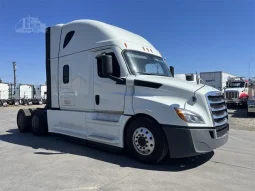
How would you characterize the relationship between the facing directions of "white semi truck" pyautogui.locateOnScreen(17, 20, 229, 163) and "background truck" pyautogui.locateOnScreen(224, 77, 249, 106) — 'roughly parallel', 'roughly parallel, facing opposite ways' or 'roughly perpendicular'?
roughly perpendicular

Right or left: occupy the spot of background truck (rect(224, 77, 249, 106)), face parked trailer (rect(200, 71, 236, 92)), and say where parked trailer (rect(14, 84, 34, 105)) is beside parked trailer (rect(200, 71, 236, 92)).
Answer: left

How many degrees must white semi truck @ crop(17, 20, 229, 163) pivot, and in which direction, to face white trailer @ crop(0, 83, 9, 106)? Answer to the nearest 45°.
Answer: approximately 180°

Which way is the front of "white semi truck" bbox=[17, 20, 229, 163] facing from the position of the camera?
facing the viewer and to the right of the viewer

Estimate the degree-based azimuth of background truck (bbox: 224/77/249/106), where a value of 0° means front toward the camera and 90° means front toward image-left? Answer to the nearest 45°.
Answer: approximately 45°
